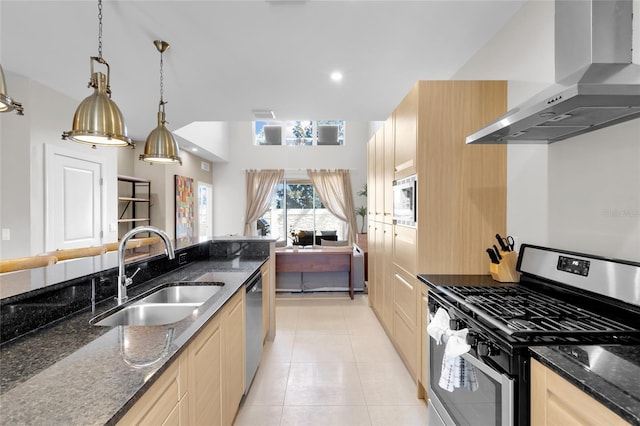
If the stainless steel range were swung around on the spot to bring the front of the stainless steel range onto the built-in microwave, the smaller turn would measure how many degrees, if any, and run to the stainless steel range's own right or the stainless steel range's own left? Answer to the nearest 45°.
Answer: approximately 90° to the stainless steel range's own right

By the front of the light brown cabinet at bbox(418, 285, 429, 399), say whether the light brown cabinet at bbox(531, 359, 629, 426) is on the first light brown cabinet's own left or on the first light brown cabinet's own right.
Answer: on the first light brown cabinet's own left

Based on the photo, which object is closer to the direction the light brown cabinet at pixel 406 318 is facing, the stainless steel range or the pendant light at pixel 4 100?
the pendant light

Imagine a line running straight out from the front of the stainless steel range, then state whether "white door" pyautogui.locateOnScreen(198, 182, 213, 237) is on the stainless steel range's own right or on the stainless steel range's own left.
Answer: on the stainless steel range's own right

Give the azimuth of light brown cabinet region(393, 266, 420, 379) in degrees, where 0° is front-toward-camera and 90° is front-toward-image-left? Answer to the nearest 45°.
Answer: approximately 90°

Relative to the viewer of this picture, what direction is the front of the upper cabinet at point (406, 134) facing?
facing to the left of the viewer

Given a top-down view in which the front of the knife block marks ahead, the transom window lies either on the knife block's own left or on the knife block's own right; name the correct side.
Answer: on the knife block's own right

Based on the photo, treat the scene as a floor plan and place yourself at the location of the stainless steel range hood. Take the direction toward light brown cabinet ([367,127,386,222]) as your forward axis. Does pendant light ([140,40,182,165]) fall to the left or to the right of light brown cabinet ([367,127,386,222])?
left

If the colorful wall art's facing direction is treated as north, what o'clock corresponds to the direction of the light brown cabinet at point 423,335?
The light brown cabinet is roughly at 1 o'clock from the colorful wall art.
